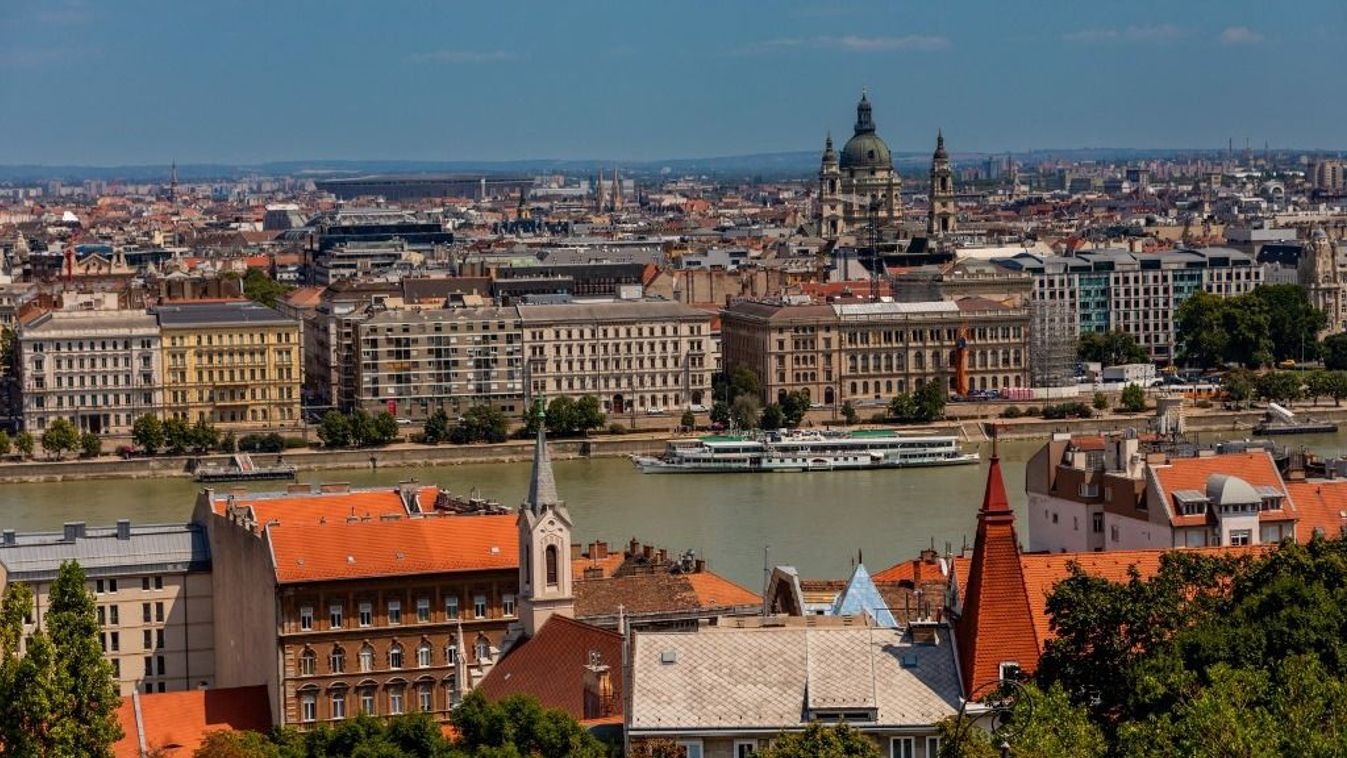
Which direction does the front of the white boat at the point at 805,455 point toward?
to the viewer's left

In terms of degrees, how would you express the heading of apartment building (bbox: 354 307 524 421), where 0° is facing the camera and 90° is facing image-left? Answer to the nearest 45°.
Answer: approximately 0°

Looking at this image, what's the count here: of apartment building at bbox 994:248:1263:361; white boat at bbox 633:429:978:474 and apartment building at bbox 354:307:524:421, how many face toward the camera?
2

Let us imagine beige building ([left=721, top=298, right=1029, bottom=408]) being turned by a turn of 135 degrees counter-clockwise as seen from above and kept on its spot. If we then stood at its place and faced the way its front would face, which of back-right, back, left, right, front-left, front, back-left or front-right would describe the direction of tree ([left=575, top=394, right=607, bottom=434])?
back

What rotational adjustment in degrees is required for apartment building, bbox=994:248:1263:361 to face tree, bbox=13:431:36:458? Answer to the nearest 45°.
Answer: approximately 45° to its right

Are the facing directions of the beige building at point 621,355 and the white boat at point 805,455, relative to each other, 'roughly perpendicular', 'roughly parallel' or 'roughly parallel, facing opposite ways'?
roughly perpendicular

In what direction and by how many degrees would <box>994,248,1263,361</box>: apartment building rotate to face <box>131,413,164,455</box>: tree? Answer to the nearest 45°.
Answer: approximately 45° to its right

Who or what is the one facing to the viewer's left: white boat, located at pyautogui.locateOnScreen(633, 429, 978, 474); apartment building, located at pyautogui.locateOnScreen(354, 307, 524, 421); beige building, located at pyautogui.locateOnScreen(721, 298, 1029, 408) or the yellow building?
the white boat

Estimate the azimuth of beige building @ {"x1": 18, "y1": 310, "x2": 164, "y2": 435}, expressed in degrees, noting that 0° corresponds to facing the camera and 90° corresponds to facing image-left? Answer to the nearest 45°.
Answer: approximately 0°

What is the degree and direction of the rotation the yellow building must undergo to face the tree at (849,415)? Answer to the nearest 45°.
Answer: approximately 90° to its left
